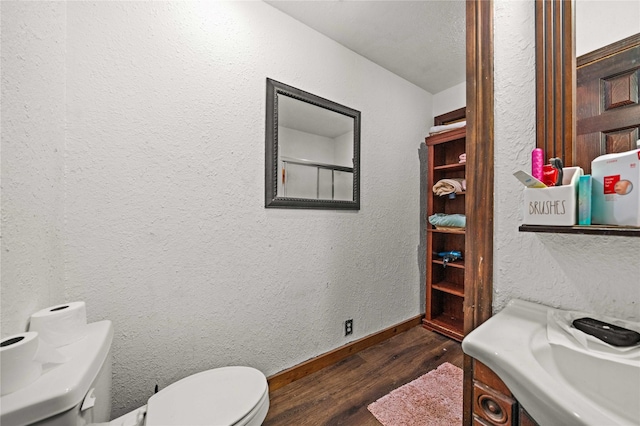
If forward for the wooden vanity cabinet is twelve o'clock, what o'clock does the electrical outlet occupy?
The electrical outlet is roughly at 3 o'clock from the wooden vanity cabinet.

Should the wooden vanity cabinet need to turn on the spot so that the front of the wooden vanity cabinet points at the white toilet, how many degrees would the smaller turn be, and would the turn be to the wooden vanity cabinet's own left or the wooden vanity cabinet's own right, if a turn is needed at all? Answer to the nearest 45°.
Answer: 0° — it already faces it

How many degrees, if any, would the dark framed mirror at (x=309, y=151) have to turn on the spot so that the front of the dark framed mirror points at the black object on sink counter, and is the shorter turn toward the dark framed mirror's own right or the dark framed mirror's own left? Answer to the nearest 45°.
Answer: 0° — it already faces it

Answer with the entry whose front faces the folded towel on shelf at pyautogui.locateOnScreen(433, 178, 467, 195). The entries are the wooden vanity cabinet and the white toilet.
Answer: the white toilet

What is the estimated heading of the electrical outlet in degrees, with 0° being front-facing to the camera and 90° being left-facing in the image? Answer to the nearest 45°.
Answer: approximately 315°

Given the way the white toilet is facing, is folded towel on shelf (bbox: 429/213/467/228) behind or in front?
in front

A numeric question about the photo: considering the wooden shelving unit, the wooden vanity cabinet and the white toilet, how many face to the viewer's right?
1

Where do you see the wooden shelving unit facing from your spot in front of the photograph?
facing the viewer and to the left of the viewer

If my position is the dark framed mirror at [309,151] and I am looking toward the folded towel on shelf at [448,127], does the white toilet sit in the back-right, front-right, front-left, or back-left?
back-right

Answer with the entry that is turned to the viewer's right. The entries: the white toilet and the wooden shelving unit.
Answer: the white toilet

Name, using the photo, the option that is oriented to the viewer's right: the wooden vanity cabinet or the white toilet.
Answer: the white toilet

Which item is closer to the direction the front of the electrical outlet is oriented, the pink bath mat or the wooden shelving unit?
the pink bath mat

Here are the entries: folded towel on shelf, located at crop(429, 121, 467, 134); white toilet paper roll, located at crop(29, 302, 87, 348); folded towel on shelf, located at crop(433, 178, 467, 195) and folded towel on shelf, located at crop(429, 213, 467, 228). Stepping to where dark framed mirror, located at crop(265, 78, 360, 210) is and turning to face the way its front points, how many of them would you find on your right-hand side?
1

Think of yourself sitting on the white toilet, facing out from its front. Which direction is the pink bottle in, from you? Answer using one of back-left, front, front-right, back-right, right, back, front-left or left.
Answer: front-right

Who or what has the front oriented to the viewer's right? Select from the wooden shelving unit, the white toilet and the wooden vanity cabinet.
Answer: the white toilet

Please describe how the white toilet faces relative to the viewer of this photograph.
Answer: facing to the right of the viewer

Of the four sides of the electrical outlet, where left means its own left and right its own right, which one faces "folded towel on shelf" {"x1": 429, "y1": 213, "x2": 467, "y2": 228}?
left
